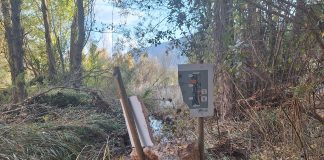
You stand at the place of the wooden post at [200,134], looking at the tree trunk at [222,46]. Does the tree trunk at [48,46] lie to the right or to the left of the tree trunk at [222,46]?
left

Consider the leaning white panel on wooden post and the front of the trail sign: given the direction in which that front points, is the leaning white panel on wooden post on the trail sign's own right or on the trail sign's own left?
on the trail sign's own right

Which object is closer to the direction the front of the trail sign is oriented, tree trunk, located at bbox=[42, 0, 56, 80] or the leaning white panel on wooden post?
the leaning white panel on wooden post

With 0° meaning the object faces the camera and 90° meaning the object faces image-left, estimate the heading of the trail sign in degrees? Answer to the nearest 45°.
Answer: approximately 0°

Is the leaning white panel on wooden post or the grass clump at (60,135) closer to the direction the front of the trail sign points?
the leaning white panel on wooden post

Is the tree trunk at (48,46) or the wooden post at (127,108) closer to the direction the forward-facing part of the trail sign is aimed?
the wooden post

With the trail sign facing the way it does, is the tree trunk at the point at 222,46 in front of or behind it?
behind
